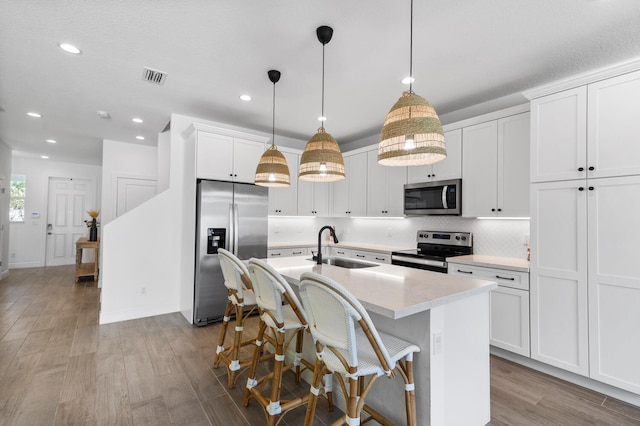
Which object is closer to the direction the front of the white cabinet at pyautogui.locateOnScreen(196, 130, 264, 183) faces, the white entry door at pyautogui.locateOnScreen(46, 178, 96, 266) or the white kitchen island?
the white kitchen island

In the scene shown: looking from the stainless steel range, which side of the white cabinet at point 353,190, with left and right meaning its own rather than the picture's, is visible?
left

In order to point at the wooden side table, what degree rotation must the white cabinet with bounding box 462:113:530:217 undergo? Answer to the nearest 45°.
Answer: approximately 45° to its right

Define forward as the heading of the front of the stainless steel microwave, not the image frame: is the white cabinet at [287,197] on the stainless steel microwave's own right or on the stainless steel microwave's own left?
on the stainless steel microwave's own right

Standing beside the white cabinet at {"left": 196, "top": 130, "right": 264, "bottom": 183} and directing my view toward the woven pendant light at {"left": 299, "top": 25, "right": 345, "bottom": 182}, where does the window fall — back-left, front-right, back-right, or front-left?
back-right

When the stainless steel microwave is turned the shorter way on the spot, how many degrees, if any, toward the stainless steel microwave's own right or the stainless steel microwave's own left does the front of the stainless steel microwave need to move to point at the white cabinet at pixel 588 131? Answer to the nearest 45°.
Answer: approximately 90° to the stainless steel microwave's own left
